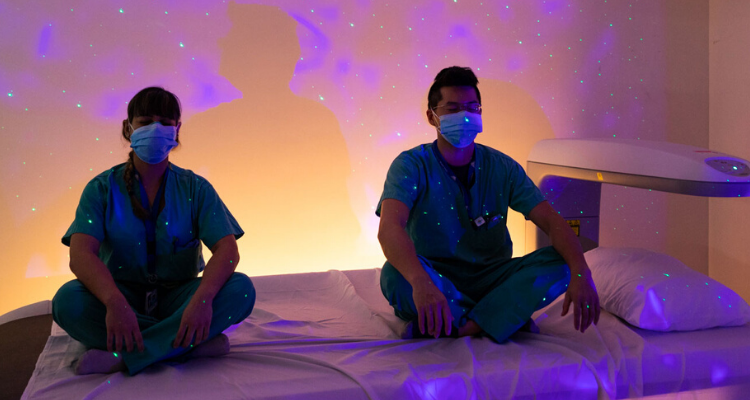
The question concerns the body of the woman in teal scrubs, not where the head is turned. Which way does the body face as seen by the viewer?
toward the camera

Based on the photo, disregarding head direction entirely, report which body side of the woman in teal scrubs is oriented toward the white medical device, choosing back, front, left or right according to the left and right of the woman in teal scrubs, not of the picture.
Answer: left
